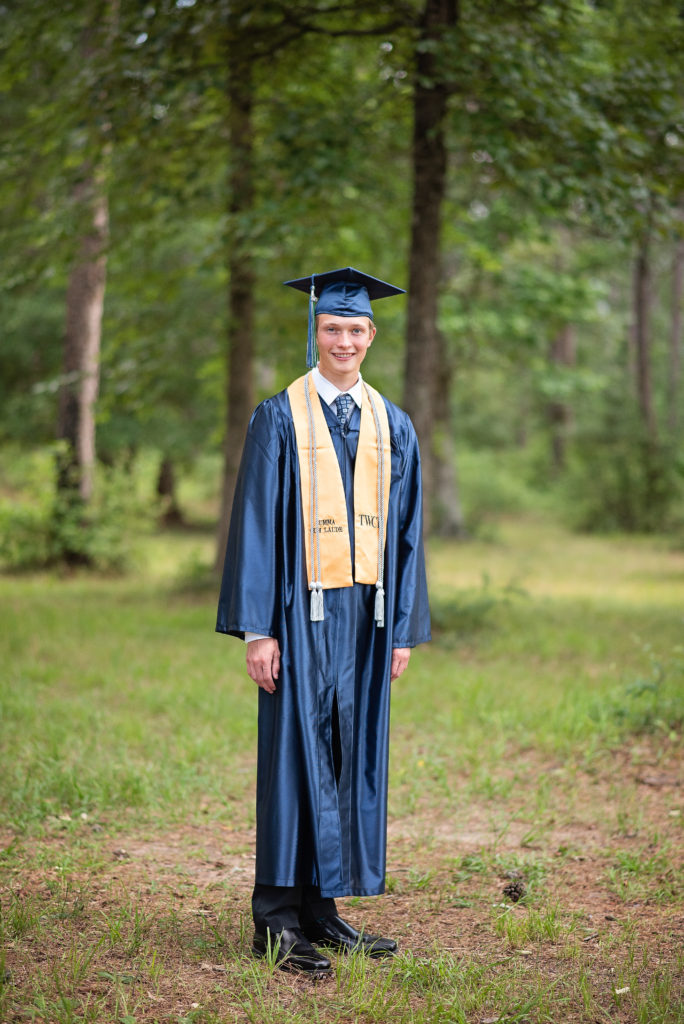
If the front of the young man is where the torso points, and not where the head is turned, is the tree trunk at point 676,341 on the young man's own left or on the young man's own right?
on the young man's own left

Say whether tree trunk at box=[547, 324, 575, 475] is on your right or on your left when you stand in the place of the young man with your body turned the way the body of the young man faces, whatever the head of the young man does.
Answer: on your left

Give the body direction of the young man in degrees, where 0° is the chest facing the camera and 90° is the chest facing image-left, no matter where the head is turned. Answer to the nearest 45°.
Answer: approximately 315°

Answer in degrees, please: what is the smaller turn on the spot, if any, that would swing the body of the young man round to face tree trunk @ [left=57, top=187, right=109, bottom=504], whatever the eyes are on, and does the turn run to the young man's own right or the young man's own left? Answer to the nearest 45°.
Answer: approximately 135° to the young man's own left

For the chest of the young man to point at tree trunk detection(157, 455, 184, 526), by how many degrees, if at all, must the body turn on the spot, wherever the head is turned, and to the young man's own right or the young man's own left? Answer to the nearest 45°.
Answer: approximately 135° to the young man's own left

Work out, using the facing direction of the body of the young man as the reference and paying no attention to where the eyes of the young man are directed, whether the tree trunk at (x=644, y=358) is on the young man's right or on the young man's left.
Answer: on the young man's left

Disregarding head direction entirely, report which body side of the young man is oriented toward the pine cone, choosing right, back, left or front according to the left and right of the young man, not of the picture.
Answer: left

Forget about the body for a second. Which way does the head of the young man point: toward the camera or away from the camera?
toward the camera

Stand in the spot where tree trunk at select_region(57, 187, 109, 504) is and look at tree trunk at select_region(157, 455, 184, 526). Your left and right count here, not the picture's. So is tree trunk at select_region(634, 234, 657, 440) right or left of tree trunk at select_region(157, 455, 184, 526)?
right

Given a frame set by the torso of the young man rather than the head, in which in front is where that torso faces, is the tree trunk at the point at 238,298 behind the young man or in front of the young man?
behind
